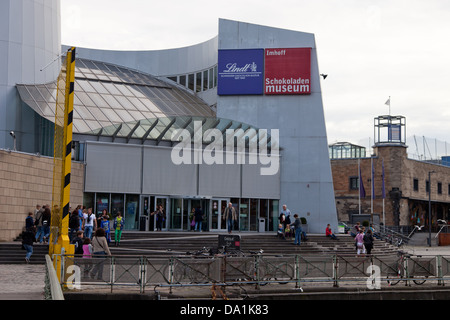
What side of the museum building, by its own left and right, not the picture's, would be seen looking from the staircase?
front

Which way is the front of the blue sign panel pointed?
toward the camera

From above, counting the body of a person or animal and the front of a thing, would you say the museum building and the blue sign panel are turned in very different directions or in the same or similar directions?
same or similar directions

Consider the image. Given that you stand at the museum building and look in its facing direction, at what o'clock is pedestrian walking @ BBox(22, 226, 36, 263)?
The pedestrian walking is roughly at 1 o'clock from the museum building.

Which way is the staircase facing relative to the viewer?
toward the camera

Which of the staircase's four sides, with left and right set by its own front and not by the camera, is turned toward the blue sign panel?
back

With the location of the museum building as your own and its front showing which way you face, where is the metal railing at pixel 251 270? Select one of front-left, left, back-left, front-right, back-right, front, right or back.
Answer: front

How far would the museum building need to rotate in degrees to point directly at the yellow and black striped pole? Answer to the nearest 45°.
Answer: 0° — it already faces it

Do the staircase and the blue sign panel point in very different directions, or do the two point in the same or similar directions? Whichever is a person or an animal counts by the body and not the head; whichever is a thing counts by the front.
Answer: same or similar directions

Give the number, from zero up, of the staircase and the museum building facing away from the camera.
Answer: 0
